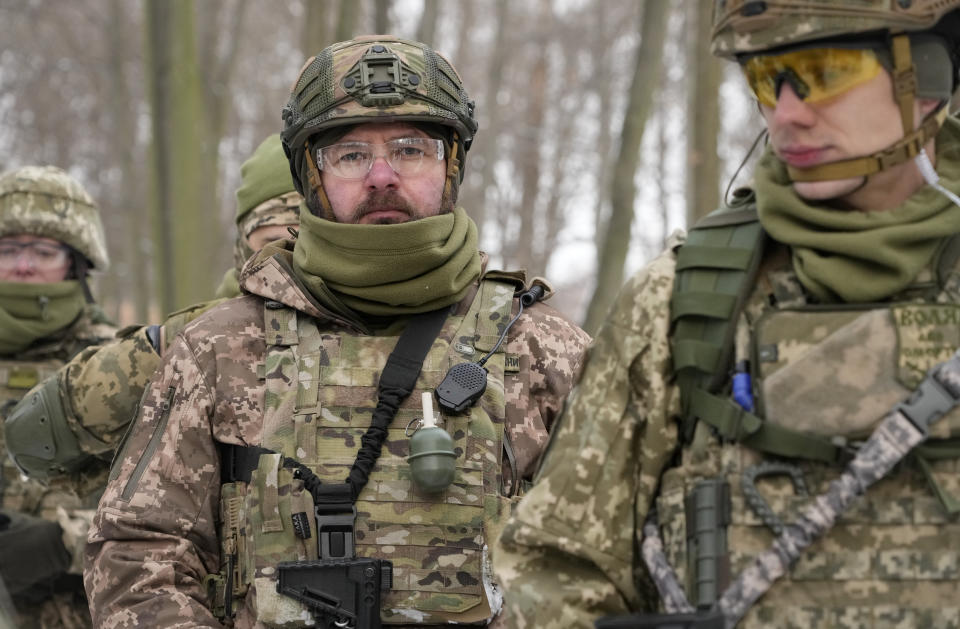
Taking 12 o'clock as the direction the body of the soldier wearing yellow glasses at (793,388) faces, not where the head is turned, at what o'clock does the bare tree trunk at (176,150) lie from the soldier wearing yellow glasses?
The bare tree trunk is roughly at 5 o'clock from the soldier wearing yellow glasses.

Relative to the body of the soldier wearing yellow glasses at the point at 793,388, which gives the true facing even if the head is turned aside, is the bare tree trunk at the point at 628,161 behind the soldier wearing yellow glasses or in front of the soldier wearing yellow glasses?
behind

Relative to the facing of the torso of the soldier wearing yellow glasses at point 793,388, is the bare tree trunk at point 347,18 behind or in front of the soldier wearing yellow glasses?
behind

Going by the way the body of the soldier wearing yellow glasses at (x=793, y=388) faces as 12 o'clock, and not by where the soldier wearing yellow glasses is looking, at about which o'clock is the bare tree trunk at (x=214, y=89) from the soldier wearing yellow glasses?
The bare tree trunk is roughly at 5 o'clock from the soldier wearing yellow glasses.

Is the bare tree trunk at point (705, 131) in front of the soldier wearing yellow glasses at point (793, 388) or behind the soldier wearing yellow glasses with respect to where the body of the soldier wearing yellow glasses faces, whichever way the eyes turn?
behind

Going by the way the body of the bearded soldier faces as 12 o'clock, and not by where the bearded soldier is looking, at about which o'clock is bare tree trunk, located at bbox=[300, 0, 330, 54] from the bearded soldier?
The bare tree trunk is roughly at 6 o'clock from the bearded soldier.

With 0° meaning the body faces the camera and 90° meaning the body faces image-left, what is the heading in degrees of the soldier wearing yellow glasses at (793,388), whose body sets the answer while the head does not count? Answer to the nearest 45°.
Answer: approximately 0°

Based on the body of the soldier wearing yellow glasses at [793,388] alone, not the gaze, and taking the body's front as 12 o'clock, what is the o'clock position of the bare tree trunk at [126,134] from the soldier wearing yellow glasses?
The bare tree trunk is roughly at 5 o'clock from the soldier wearing yellow glasses.

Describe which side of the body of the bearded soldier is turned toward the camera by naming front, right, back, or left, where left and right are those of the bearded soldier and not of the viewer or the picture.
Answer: front
